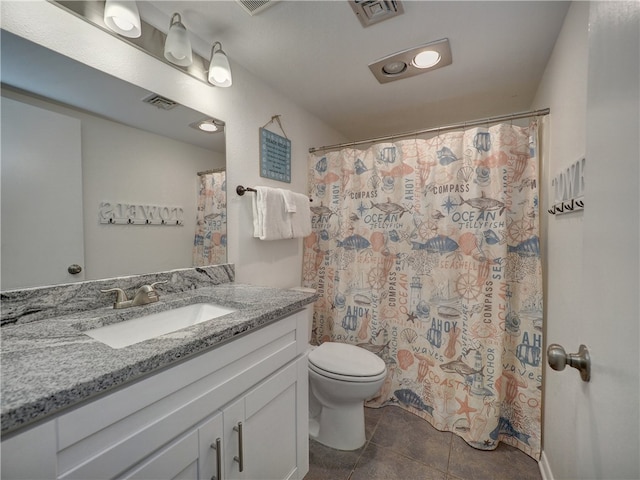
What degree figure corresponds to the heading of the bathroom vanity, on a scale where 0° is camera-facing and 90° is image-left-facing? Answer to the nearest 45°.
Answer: approximately 315°

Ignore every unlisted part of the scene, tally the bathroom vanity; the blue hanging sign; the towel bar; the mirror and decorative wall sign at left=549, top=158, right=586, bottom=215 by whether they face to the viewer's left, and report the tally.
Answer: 1

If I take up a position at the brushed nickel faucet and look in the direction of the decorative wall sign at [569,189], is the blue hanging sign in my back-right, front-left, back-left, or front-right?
front-left

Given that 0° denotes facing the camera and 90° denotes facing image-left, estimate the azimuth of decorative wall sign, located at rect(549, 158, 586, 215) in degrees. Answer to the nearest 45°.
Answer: approximately 90°

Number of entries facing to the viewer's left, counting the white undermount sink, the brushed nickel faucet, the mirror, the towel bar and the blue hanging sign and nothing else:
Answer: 0

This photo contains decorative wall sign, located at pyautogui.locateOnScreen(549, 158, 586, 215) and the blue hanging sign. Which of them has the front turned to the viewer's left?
the decorative wall sign

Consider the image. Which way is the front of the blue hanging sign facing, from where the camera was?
facing the viewer and to the right of the viewer

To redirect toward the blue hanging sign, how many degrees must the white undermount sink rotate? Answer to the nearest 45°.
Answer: approximately 90° to its left

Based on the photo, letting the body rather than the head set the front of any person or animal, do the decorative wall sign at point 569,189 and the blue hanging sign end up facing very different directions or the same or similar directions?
very different directions

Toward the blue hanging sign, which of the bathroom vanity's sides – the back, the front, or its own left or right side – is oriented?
left

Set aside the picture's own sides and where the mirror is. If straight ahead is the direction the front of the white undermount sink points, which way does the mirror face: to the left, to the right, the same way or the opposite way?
the same way

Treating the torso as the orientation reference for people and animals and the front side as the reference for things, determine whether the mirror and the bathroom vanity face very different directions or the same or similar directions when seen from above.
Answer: same or similar directions

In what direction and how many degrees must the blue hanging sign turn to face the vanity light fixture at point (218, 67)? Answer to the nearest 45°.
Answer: approximately 90° to its right

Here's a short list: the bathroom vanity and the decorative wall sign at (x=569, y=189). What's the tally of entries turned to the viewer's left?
1

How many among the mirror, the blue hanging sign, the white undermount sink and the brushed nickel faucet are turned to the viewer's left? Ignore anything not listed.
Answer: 0

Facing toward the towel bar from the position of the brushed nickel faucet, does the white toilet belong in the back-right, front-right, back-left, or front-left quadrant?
front-right
